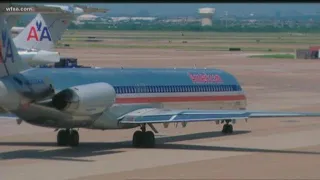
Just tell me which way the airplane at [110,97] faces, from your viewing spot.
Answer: facing away from the viewer and to the right of the viewer
